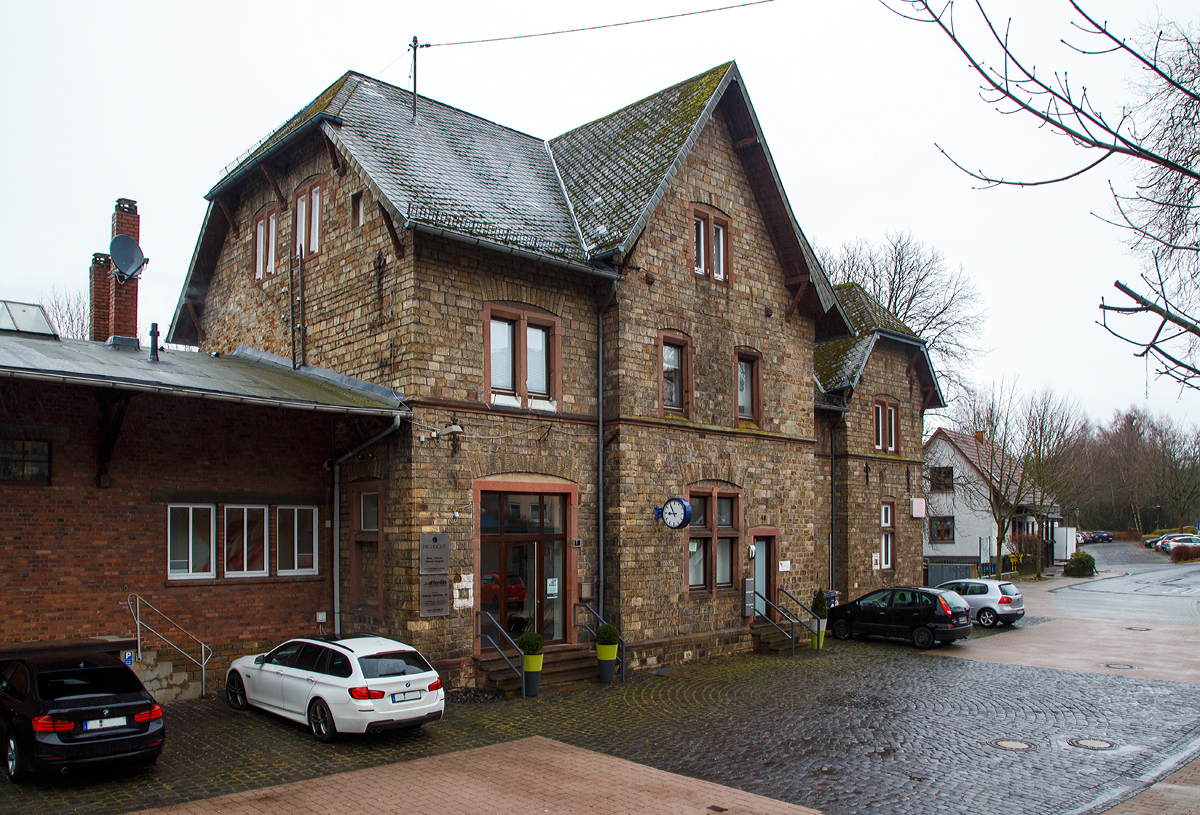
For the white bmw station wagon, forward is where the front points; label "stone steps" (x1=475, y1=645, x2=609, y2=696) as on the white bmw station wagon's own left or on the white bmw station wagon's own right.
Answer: on the white bmw station wagon's own right

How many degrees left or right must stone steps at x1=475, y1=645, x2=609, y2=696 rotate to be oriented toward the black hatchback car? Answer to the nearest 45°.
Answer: approximately 90° to its left

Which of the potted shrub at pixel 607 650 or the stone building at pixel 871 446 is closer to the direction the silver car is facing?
the stone building
